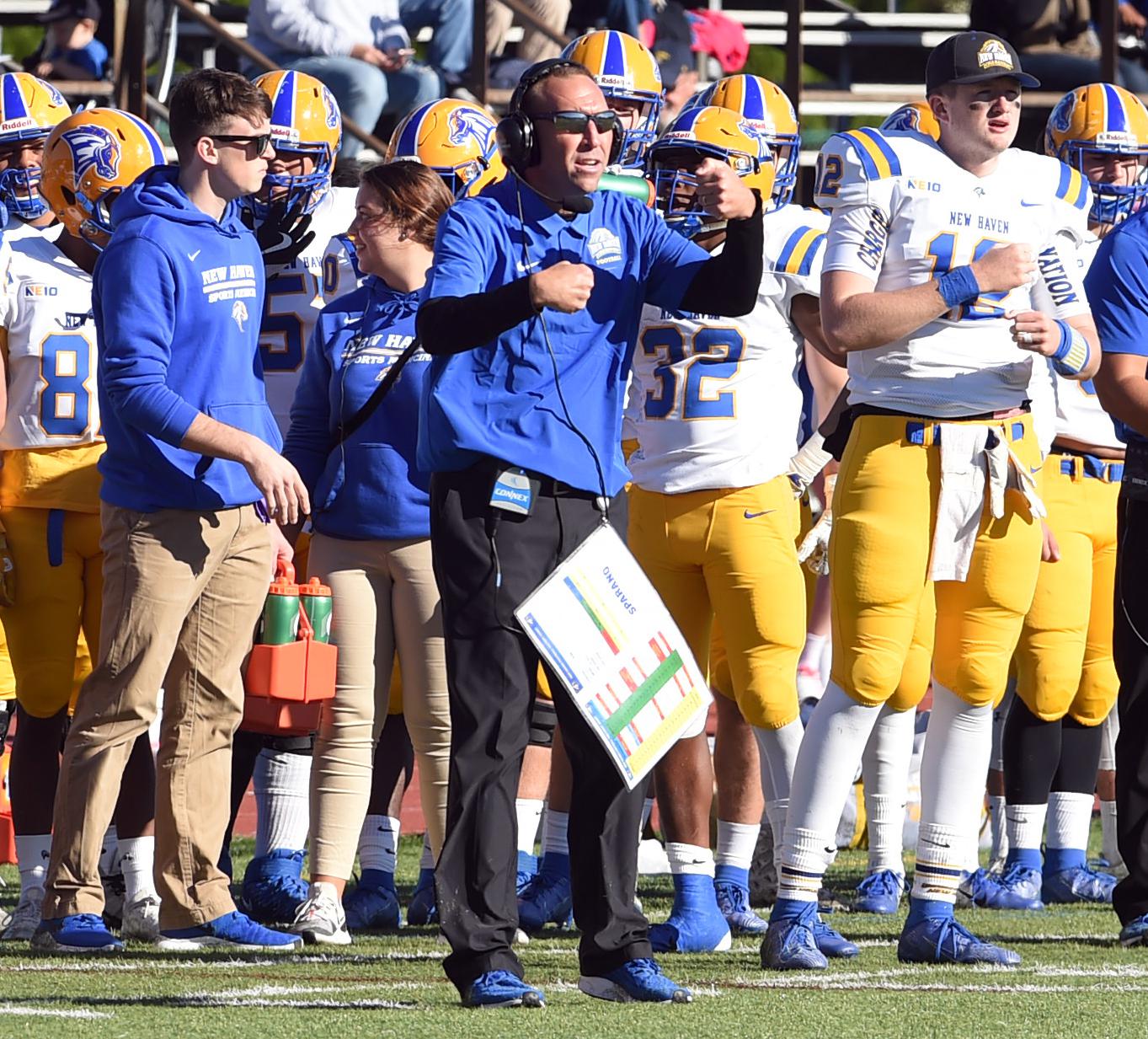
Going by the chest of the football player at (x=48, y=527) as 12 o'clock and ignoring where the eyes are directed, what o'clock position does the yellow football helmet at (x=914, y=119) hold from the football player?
The yellow football helmet is roughly at 8 o'clock from the football player.

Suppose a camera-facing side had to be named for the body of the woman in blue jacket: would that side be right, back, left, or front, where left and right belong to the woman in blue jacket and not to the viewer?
front

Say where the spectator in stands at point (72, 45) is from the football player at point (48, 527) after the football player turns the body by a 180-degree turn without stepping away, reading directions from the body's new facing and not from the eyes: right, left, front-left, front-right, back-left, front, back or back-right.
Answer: front

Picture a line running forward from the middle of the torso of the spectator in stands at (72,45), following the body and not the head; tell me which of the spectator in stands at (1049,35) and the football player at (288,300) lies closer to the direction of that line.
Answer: the football player

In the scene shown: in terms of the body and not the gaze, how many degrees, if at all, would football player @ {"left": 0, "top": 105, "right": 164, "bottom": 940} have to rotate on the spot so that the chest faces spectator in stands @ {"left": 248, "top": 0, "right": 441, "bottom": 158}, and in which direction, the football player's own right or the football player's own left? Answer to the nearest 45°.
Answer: approximately 180°

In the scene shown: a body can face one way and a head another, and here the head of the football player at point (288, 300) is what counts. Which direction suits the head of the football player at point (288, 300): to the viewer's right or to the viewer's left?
to the viewer's left

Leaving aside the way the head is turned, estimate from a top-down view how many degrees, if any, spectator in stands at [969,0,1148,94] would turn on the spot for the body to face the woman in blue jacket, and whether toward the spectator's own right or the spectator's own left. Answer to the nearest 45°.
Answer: approximately 45° to the spectator's own right

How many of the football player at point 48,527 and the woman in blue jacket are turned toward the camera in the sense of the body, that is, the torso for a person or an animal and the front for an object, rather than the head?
2

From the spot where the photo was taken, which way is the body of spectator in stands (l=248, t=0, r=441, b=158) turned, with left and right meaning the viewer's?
facing the viewer and to the right of the viewer

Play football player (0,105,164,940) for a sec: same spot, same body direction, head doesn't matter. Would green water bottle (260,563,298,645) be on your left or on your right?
on your left

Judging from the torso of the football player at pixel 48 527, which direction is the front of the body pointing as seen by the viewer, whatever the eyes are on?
toward the camera

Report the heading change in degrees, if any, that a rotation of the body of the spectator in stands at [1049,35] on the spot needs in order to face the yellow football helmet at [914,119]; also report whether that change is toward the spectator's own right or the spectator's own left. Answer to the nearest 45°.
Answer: approximately 45° to the spectator's own right

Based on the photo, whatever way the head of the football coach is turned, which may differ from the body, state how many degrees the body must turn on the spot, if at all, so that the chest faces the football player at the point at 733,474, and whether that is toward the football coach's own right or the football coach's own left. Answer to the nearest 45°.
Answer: approximately 135° to the football coach's own left

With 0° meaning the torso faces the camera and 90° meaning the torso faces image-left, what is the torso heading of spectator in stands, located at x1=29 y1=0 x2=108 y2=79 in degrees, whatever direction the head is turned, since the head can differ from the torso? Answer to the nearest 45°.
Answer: approximately 45°

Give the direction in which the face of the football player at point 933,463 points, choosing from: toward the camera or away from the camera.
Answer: toward the camera
